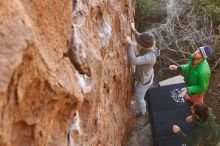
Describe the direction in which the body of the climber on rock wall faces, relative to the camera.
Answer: to the viewer's left

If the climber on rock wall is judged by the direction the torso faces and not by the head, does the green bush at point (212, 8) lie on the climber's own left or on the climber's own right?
on the climber's own right
